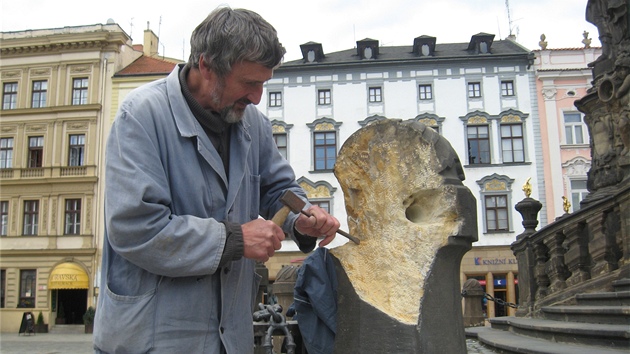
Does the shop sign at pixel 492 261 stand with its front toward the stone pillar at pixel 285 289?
yes

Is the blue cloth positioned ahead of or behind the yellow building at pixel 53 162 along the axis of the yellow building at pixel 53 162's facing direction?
ahead

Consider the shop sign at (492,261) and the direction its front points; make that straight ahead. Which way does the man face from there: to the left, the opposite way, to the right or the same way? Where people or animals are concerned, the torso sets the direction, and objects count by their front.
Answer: to the left

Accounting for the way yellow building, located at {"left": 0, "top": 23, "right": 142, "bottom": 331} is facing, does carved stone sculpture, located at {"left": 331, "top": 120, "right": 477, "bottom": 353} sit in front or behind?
in front

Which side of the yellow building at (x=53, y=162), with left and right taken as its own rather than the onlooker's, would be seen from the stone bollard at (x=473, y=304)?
front

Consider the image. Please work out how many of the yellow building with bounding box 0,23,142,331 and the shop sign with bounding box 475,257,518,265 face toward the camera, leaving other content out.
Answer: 2

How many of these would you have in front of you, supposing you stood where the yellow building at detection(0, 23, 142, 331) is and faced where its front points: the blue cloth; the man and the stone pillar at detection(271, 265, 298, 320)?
3

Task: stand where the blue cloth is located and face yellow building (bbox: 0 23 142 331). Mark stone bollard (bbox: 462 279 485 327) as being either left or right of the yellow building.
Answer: right

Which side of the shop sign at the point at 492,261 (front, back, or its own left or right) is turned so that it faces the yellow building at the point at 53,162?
right

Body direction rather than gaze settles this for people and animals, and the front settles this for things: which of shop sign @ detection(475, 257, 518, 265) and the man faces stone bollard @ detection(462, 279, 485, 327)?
the shop sign

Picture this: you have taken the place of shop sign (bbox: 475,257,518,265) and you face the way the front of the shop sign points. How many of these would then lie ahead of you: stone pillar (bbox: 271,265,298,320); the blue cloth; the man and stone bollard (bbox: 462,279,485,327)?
4

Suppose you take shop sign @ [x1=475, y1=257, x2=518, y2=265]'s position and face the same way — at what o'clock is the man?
The man is roughly at 12 o'clock from the shop sign.

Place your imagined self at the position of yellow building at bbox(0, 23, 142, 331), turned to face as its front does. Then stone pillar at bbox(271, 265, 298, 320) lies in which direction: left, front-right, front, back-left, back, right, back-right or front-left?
front

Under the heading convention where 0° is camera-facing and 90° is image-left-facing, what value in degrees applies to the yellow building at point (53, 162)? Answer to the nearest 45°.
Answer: approximately 0°

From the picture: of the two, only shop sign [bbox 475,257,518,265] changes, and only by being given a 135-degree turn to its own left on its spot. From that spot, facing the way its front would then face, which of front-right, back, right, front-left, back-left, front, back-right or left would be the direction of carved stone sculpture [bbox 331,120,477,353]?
back-right

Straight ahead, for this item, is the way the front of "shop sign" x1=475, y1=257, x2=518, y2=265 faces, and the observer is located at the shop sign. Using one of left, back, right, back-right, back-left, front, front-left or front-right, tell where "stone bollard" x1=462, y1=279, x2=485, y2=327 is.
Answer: front

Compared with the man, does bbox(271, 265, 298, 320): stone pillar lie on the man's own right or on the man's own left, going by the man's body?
on the man's own left

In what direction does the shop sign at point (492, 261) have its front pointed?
toward the camera
